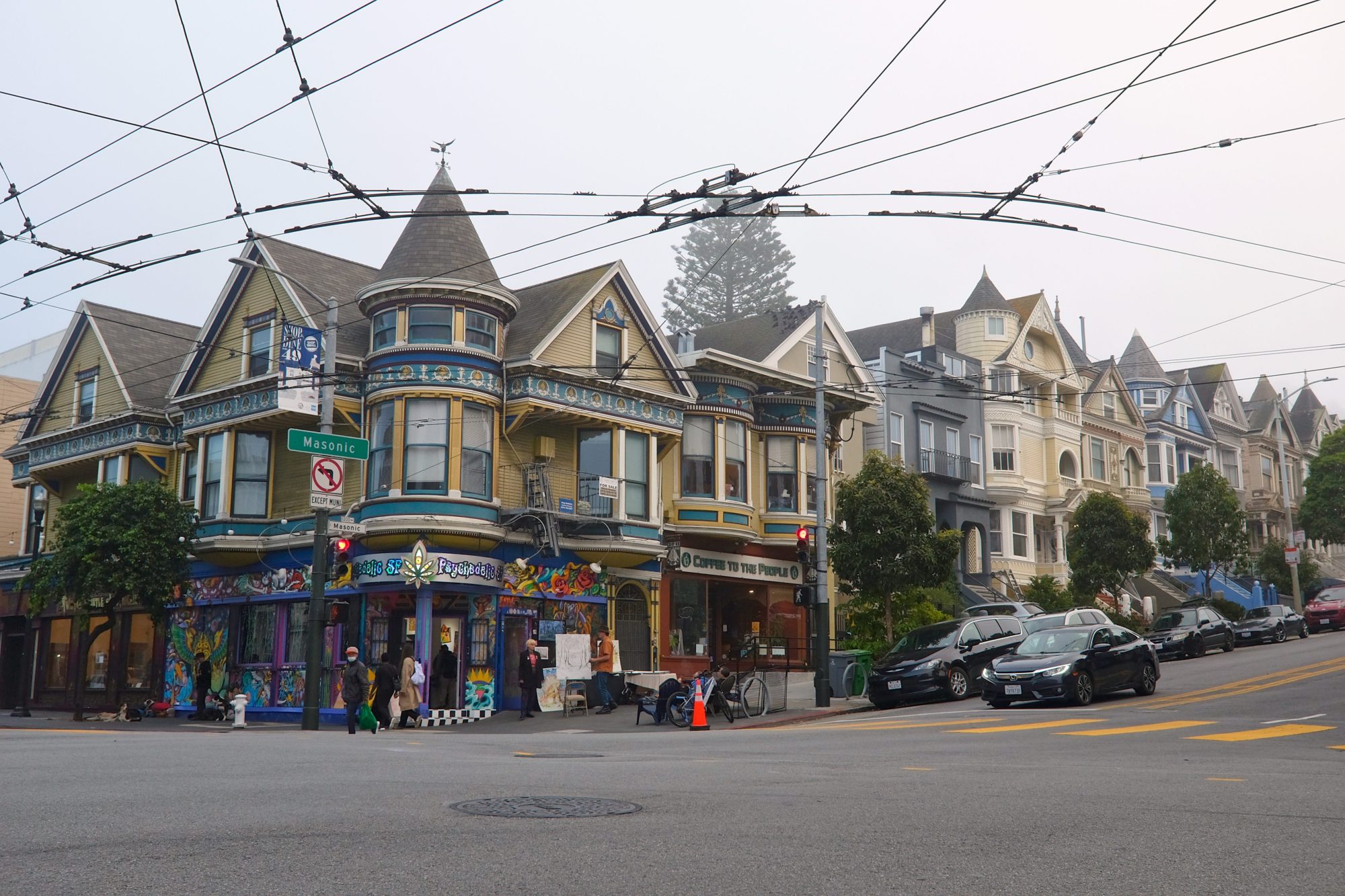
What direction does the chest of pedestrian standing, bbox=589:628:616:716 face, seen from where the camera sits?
to the viewer's left

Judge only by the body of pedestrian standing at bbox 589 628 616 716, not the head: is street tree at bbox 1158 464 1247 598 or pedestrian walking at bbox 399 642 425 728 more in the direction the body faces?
the pedestrian walking

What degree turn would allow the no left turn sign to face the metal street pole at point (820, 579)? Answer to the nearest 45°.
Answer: approximately 90° to its left

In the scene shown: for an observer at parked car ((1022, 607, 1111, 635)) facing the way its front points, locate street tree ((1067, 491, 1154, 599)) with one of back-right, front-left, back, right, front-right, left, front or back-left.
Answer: back-right

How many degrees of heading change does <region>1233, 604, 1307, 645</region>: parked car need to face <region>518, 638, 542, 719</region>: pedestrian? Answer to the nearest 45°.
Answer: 0° — it already faces them

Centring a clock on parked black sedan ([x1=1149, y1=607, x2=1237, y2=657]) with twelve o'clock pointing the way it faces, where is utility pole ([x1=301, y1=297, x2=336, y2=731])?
The utility pole is roughly at 12 o'clock from the parked black sedan.

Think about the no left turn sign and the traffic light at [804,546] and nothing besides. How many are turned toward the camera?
2

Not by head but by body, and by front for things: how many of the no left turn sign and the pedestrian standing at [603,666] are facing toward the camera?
1

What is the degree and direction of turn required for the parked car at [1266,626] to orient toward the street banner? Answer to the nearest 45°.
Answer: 0° — it already faces it

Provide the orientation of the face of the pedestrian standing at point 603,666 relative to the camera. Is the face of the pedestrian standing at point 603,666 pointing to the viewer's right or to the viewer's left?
to the viewer's left

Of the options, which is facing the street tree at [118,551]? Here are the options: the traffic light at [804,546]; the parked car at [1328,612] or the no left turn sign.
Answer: the parked car

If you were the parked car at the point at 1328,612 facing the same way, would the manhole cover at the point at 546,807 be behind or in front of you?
in front

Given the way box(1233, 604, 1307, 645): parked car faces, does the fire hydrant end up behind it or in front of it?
in front
